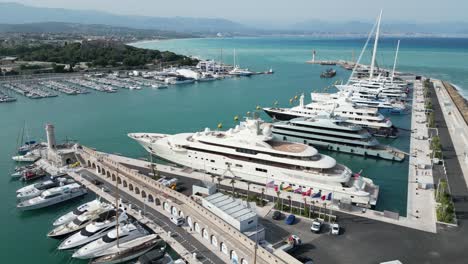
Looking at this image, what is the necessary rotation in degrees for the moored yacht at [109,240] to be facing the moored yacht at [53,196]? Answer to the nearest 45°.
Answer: approximately 90° to its right

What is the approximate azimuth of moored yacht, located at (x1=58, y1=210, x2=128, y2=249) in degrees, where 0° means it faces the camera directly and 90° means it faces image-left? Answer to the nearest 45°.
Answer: approximately 45°

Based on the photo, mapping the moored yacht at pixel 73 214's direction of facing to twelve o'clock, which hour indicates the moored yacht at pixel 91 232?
the moored yacht at pixel 91 232 is roughly at 10 o'clock from the moored yacht at pixel 73 214.

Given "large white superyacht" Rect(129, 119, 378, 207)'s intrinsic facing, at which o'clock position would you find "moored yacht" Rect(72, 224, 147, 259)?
The moored yacht is roughly at 9 o'clock from the large white superyacht.

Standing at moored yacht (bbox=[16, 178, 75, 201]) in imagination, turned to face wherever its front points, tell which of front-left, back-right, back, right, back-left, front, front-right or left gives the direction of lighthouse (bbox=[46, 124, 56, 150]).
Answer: back-right

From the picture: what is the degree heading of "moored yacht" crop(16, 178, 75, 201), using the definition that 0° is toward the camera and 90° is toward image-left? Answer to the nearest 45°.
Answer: approximately 45°

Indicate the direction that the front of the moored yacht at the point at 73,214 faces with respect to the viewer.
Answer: facing the viewer and to the left of the viewer

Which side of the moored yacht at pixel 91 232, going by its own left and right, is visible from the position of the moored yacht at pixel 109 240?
left

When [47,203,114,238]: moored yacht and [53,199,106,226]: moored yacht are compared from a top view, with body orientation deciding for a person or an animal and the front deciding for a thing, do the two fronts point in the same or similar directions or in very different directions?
same or similar directions
